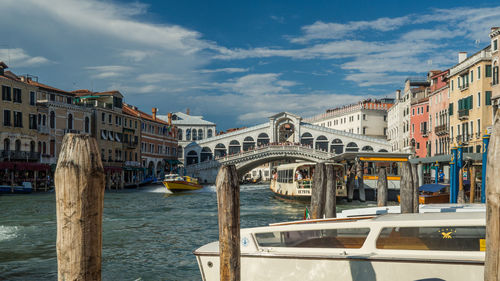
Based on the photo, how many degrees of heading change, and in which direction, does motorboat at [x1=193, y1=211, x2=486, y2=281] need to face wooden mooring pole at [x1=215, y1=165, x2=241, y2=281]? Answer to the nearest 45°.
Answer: approximately 45° to its left

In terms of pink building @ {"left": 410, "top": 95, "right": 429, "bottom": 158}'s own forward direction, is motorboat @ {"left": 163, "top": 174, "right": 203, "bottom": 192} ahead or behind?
ahead

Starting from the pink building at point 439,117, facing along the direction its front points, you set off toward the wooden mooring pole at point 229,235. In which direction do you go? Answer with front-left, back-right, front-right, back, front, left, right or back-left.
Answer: front-left

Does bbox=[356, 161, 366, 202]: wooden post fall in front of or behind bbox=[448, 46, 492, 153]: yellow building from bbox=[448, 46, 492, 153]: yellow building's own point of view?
in front

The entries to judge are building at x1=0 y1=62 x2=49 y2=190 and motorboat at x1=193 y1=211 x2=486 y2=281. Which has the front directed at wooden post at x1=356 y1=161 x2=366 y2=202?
the building

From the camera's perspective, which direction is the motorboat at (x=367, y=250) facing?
to the viewer's left

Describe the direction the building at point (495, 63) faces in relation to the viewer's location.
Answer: facing the viewer and to the left of the viewer

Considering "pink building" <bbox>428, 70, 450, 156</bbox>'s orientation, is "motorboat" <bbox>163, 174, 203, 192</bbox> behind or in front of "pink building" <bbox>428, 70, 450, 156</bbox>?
in front

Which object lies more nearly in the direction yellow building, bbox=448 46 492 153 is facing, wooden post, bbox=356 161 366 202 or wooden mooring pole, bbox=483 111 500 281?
the wooden post
